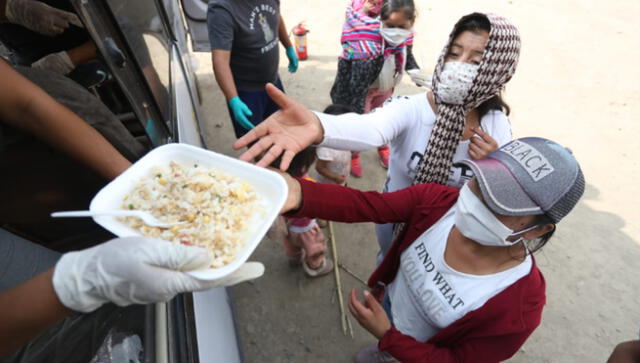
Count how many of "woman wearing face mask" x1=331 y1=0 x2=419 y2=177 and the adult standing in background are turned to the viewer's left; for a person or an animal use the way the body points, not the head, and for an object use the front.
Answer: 0

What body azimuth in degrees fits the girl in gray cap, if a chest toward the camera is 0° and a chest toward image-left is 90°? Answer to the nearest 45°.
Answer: approximately 45°

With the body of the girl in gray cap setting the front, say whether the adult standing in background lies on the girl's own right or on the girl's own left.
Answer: on the girl's own right

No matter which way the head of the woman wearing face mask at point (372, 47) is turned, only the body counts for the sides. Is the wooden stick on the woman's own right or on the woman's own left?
on the woman's own right

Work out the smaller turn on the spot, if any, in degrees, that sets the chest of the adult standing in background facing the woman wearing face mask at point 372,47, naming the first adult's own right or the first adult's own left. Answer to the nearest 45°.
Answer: approximately 45° to the first adult's own left

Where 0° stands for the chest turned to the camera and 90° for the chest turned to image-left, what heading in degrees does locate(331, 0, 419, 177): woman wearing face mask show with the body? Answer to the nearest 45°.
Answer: approximately 315°

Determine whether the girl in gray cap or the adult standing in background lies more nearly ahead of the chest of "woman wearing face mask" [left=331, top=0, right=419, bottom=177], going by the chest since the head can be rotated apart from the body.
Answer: the girl in gray cap

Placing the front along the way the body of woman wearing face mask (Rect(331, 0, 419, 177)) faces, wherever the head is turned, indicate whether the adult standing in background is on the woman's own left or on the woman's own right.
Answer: on the woman's own right

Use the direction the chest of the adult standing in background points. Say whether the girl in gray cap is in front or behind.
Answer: in front
